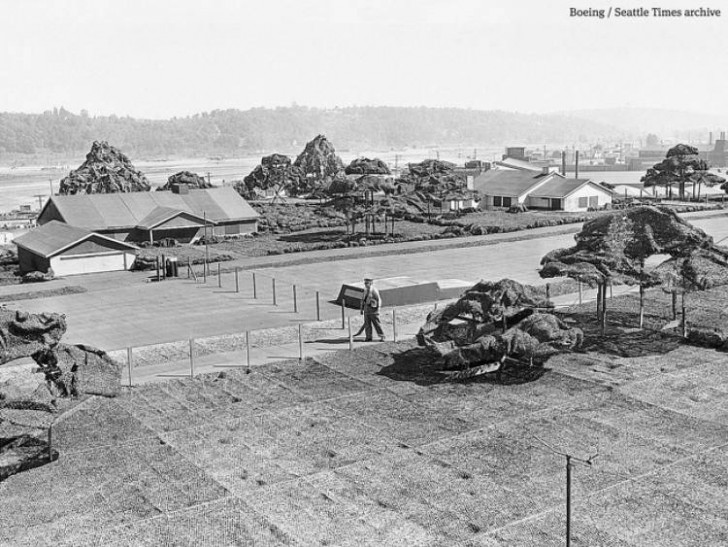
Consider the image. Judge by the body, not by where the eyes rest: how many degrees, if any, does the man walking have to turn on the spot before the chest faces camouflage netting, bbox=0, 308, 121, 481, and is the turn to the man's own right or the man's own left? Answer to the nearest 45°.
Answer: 0° — they already face it

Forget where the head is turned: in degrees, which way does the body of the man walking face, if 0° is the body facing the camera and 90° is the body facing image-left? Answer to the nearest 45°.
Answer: approximately 45°

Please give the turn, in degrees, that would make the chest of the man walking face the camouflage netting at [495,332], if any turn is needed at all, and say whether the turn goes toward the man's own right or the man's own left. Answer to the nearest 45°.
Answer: approximately 90° to the man's own left

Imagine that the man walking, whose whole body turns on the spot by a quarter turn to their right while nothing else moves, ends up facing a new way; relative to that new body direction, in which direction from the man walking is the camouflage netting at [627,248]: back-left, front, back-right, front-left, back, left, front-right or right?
back-right
